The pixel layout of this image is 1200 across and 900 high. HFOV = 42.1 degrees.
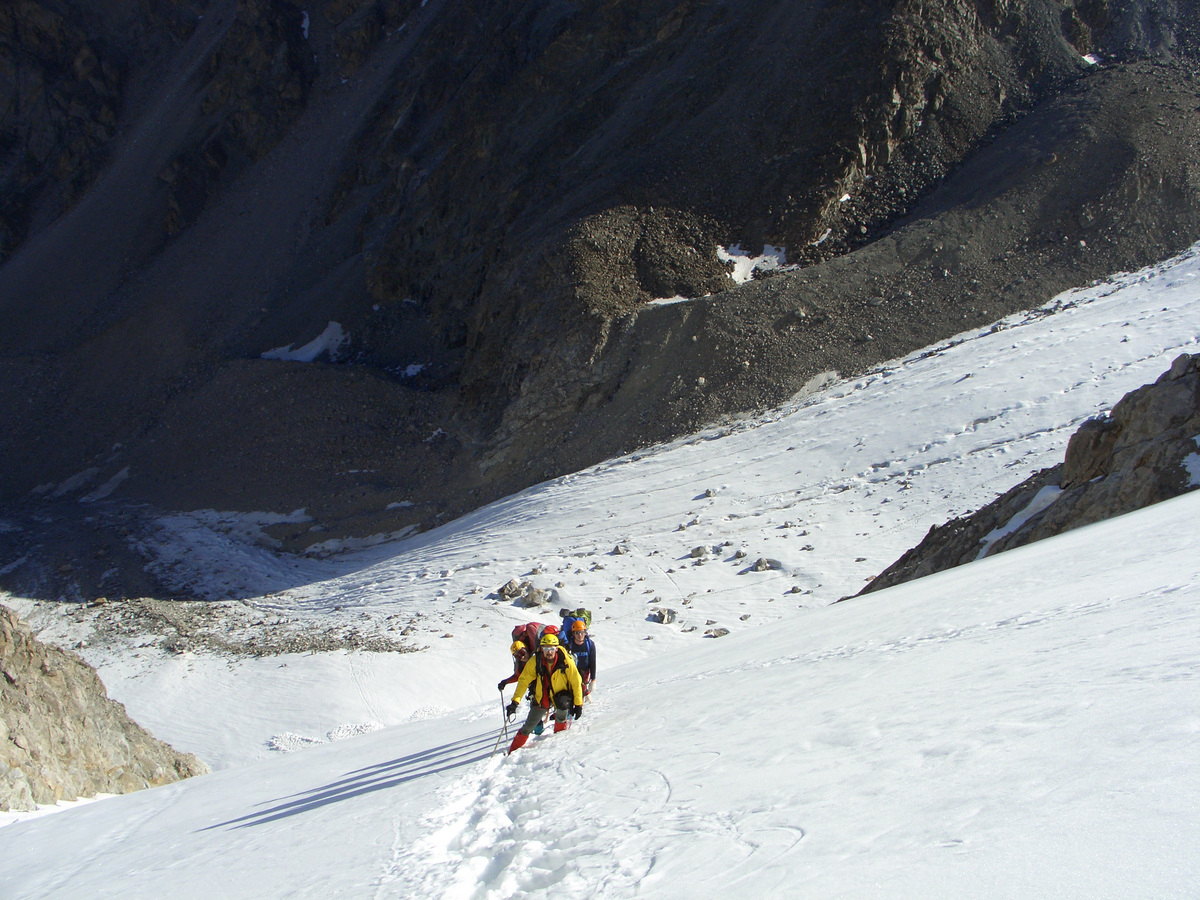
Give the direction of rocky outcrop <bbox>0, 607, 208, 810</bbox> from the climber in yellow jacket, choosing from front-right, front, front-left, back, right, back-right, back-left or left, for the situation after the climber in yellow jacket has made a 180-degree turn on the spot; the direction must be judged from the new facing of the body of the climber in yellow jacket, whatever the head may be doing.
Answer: front-left

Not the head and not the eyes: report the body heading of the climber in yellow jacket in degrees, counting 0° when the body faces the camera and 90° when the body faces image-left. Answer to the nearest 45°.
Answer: approximately 0°

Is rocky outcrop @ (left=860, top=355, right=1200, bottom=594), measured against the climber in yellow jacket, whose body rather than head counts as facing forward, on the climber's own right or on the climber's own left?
on the climber's own left
